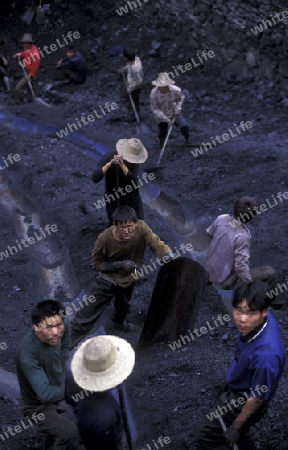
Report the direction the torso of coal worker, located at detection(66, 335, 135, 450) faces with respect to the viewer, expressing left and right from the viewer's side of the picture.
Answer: facing away from the viewer

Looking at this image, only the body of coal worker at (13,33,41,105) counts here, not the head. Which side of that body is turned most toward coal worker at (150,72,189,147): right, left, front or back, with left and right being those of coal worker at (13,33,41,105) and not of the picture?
left

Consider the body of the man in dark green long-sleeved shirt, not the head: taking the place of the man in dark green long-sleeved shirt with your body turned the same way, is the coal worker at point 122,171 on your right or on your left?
on your left

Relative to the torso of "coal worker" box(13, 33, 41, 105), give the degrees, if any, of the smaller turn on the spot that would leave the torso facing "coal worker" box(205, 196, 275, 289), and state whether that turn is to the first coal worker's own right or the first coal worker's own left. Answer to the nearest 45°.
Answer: approximately 90° to the first coal worker's own left

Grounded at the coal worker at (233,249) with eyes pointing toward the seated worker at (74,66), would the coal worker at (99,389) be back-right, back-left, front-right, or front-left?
back-left
